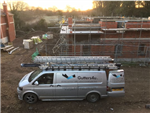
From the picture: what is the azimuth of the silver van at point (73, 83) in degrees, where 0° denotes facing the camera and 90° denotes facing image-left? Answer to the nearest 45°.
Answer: approximately 90°
